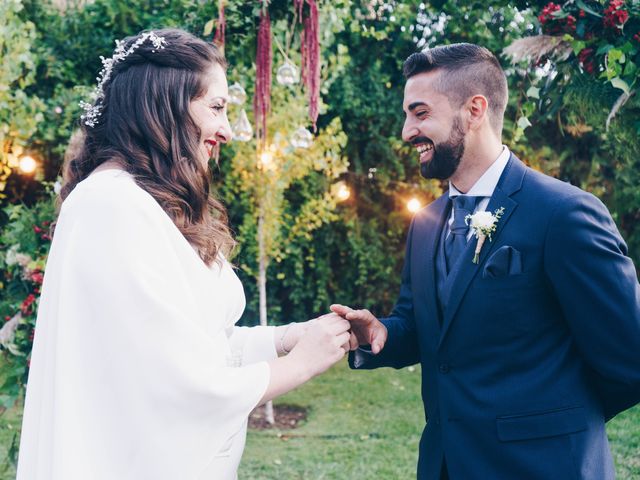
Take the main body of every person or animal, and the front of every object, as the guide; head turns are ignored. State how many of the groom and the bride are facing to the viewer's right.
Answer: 1

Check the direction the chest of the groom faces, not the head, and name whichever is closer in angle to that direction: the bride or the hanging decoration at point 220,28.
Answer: the bride

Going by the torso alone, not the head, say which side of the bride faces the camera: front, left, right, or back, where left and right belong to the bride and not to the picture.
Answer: right

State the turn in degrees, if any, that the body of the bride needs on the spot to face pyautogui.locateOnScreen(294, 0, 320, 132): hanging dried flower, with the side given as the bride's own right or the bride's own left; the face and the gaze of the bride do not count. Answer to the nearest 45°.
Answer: approximately 90° to the bride's own left

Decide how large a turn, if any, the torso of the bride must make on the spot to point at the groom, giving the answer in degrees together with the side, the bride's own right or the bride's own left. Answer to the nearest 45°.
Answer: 0° — they already face them

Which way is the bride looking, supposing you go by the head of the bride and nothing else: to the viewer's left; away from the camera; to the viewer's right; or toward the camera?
to the viewer's right

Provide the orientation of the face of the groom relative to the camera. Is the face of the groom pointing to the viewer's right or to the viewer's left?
to the viewer's left

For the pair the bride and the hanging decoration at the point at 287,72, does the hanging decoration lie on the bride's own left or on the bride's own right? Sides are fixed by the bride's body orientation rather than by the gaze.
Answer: on the bride's own left

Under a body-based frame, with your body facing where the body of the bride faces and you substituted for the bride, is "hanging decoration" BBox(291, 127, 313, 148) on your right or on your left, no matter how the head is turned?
on your left

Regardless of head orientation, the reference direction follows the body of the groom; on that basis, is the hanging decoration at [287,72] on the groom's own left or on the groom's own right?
on the groom's own right
